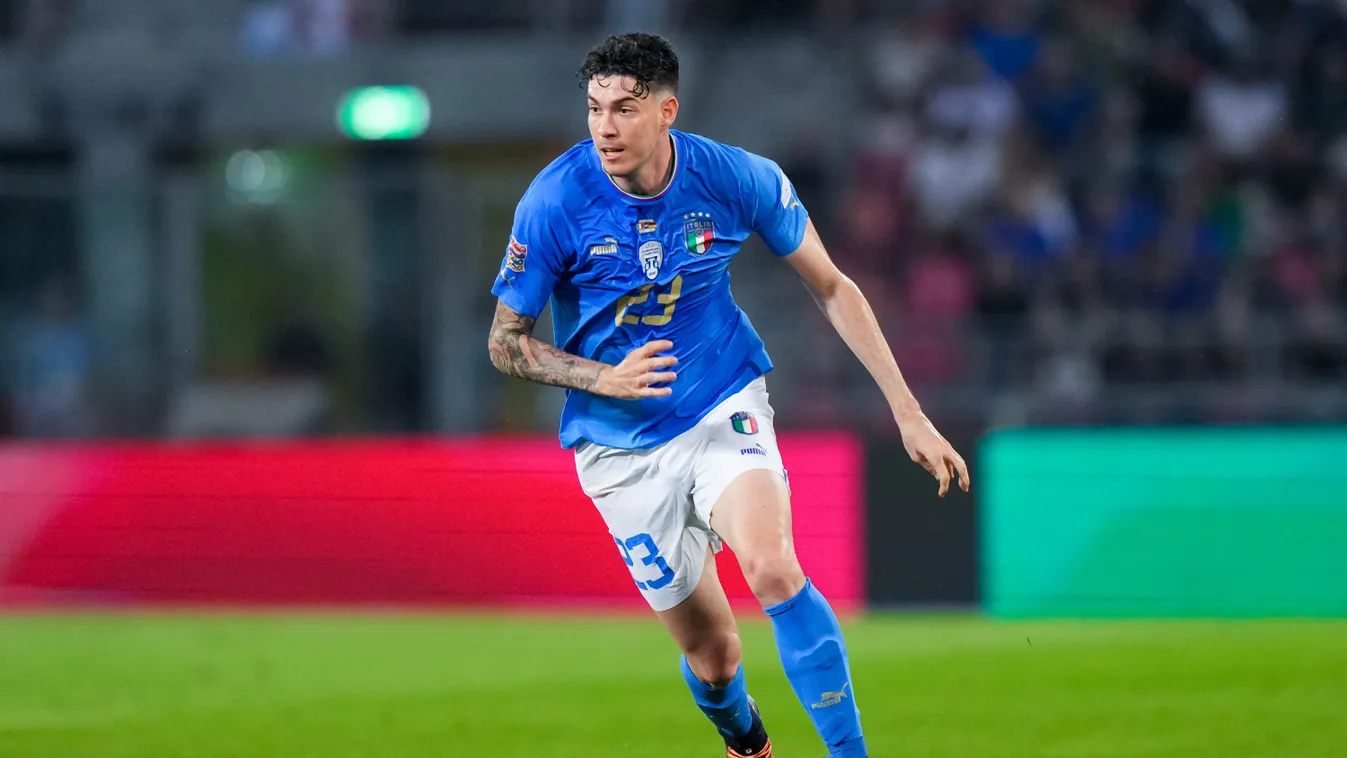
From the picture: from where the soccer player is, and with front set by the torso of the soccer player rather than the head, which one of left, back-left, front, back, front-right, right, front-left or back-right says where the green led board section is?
back-left

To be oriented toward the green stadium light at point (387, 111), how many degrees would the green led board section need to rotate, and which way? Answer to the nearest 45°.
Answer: approximately 135° to its right

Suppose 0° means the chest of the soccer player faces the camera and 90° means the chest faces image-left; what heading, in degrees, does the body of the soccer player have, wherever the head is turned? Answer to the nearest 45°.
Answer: approximately 0°

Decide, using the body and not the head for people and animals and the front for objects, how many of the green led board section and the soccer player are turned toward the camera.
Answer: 2

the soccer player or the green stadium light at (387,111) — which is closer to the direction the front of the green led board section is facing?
the soccer player

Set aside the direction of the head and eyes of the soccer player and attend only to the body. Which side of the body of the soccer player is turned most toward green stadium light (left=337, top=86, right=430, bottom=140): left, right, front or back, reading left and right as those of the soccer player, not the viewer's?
back

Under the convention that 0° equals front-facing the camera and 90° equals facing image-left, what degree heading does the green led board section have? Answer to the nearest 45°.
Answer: approximately 0°
